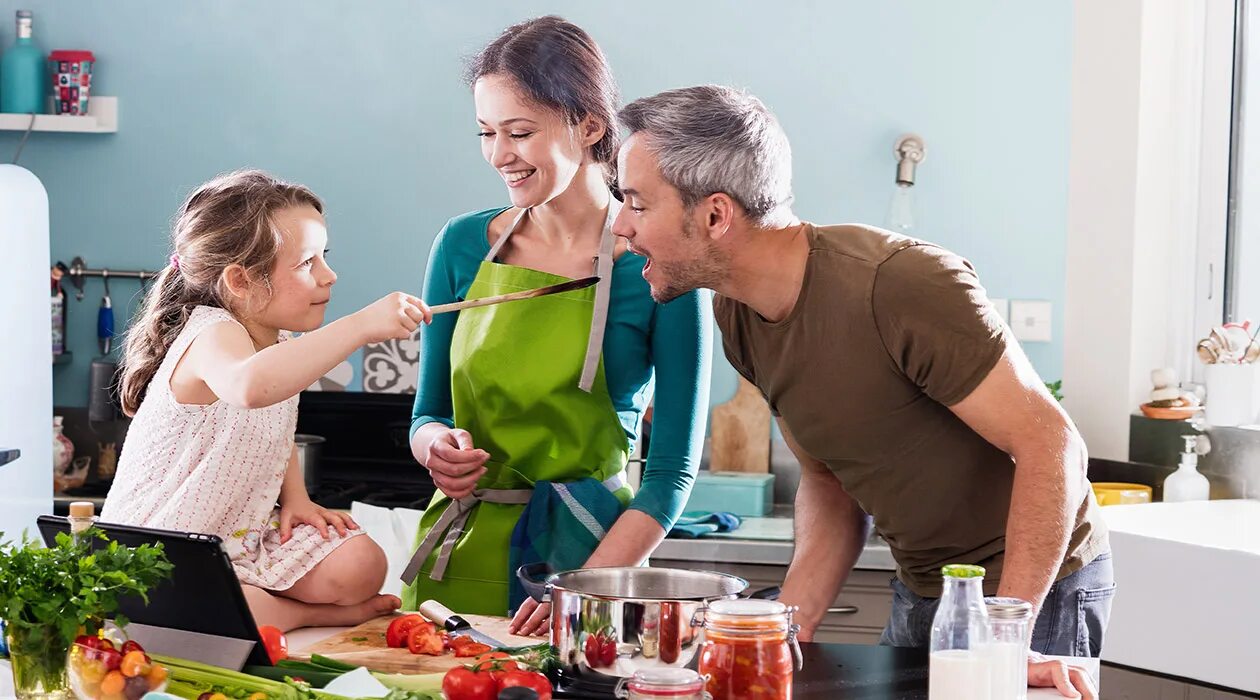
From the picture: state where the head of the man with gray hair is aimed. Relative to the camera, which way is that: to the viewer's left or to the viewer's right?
to the viewer's left

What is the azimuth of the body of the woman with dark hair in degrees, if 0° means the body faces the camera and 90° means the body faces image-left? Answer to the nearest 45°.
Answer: approximately 45°

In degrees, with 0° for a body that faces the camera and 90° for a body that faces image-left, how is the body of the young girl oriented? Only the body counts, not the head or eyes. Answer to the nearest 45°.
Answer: approximately 270°

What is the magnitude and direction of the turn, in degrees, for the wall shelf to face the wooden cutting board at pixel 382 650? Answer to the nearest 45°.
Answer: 0° — it already faces it

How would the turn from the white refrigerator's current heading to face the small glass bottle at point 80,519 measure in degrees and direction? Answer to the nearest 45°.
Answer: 0° — it already faces it

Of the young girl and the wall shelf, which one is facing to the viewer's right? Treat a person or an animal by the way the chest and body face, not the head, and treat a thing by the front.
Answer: the young girl

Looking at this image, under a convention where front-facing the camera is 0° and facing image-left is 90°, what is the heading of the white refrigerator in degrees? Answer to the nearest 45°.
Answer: approximately 0°
